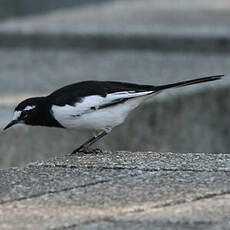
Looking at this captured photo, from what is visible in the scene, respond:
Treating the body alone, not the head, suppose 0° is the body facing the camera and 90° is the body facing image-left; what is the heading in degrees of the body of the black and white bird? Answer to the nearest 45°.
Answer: approximately 90°
